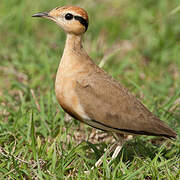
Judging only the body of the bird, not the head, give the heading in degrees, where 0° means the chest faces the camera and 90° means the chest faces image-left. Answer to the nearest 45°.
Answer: approximately 90°
